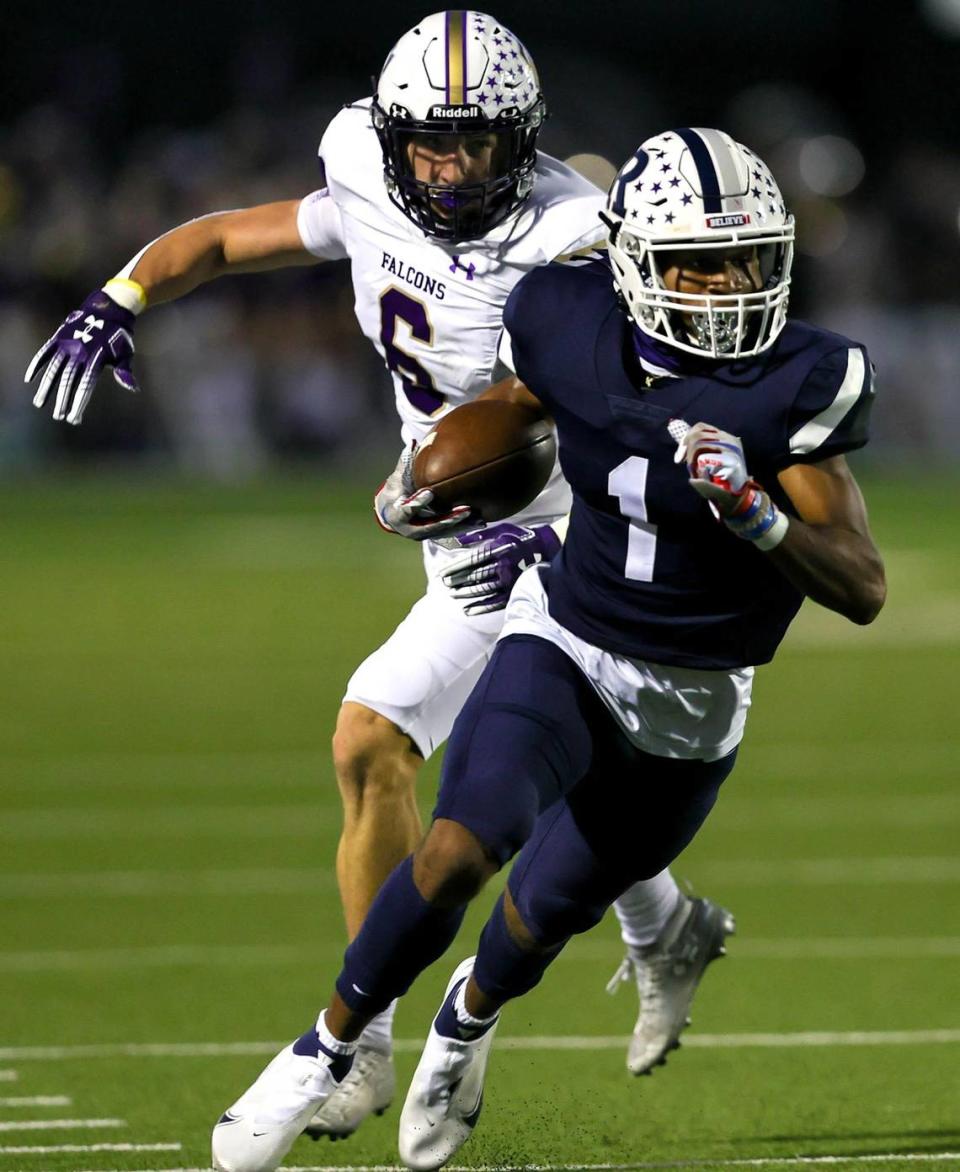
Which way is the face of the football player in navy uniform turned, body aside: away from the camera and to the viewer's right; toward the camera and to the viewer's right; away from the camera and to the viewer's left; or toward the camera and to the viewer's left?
toward the camera and to the viewer's right

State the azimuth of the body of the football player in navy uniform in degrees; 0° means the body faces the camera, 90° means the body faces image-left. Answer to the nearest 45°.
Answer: approximately 0°
